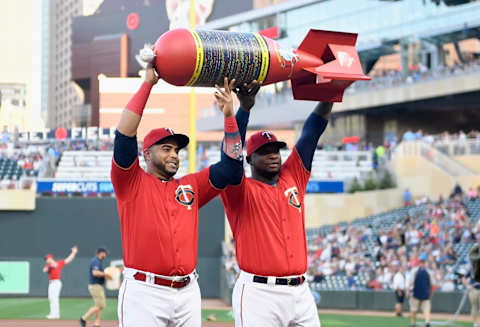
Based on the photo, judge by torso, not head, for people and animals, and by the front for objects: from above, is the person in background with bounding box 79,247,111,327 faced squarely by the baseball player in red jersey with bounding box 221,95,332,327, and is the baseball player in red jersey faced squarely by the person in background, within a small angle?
no

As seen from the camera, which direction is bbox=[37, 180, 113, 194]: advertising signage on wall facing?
toward the camera

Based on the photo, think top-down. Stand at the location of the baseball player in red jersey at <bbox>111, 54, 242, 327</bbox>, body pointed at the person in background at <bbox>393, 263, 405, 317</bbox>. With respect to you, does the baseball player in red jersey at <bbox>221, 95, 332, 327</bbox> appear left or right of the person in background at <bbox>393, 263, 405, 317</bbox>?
right

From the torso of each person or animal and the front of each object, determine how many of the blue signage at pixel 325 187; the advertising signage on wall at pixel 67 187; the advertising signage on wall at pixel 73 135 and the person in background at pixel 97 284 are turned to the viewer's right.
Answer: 1

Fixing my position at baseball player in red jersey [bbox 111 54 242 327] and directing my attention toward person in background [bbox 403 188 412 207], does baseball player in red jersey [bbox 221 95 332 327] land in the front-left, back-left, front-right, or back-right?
front-right

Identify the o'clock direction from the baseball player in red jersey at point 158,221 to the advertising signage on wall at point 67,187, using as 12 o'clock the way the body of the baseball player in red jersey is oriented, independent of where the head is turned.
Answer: The advertising signage on wall is roughly at 7 o'clock from the baseball player in red jersey.

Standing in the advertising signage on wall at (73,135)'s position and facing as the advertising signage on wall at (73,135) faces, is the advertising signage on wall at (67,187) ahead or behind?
ahead

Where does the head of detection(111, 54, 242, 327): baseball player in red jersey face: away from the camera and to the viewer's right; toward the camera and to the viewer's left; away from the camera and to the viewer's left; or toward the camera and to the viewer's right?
toward the camera and to the viewer's right

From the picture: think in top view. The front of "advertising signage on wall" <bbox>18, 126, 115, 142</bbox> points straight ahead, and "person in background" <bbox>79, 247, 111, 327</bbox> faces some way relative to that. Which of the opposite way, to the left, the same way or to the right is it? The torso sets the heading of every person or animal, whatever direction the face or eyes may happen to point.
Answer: to the left

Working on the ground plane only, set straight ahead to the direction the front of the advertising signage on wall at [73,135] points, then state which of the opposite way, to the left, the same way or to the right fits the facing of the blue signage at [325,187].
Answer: the same way

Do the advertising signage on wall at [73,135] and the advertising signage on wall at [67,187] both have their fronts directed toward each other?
no

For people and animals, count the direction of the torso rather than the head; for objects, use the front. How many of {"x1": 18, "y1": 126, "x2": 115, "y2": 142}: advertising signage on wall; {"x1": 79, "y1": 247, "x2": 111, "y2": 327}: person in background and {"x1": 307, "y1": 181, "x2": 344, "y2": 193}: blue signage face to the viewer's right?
1

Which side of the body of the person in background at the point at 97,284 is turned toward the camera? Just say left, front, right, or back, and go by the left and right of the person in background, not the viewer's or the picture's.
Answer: right

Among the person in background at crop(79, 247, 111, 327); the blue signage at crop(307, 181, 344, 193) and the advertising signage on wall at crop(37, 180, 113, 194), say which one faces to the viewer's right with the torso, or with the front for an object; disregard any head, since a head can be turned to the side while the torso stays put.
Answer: the person in background

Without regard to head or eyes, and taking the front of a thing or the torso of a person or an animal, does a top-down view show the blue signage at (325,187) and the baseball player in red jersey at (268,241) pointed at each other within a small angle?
no

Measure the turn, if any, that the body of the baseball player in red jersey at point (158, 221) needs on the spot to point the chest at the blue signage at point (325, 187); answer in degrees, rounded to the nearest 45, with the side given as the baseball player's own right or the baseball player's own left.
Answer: approximately 135° to the baseball player's own left

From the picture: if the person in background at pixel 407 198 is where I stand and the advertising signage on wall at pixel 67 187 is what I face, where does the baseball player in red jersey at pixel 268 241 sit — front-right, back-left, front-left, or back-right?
front-left

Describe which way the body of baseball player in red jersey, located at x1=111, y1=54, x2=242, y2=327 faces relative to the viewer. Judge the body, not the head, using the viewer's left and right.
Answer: facing the viewer and to the right of the viewer

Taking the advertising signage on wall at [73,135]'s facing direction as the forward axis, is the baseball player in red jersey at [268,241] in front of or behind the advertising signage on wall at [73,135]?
in front

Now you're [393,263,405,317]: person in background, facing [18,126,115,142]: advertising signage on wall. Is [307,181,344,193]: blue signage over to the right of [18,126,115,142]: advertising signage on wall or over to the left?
right

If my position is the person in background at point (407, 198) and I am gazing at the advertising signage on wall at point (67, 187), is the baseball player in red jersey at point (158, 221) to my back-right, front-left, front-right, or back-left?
front-left
